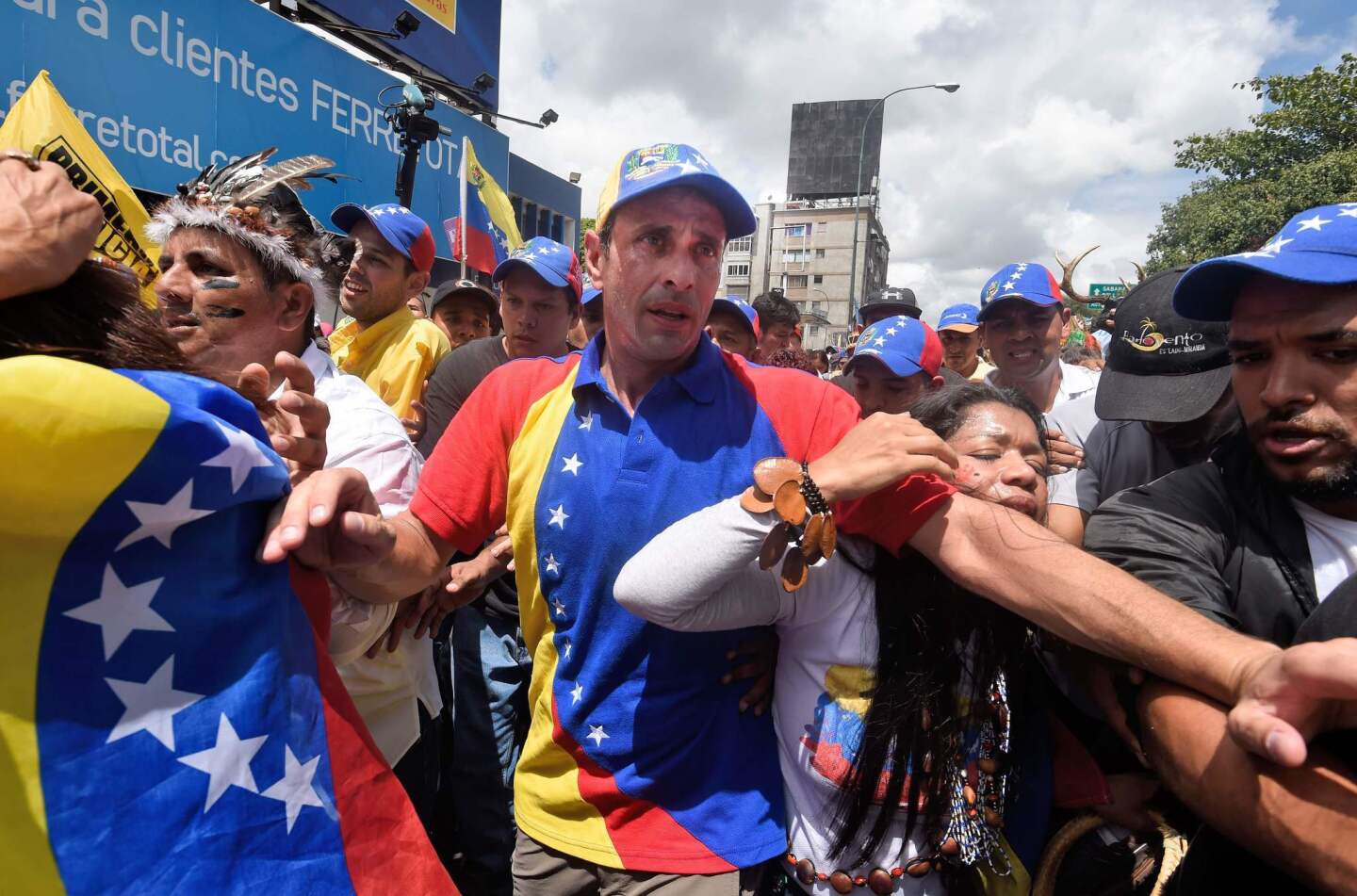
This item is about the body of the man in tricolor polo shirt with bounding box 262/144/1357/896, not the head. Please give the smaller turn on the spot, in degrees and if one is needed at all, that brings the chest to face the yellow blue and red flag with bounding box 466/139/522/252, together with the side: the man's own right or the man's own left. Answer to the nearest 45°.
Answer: approximately 135° to the man's own right

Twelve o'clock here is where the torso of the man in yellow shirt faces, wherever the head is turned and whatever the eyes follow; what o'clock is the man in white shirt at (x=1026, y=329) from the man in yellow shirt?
The man in white shirt is roughly at 8 o'clock from the man in yellow shirt.

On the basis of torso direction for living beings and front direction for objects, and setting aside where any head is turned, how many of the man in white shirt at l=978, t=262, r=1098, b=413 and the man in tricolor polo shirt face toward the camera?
2

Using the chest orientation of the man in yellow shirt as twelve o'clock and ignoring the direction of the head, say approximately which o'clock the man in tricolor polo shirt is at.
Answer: The man in tricolor polo shirt is roughly at 10 o'clock from the man in yellow shirt.

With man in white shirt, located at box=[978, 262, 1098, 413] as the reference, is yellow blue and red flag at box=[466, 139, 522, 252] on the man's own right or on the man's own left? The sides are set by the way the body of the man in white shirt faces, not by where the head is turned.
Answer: on the man's own right
